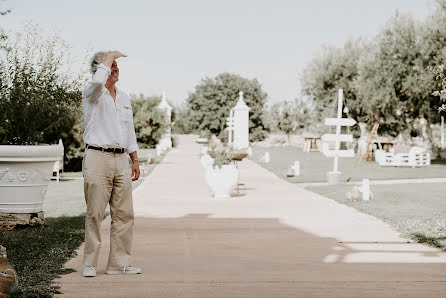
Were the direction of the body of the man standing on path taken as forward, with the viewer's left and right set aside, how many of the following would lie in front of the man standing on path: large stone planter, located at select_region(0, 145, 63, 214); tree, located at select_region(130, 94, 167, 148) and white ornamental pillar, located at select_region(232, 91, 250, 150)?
0

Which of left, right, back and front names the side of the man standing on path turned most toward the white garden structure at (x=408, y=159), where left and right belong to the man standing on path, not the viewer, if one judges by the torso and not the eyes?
left

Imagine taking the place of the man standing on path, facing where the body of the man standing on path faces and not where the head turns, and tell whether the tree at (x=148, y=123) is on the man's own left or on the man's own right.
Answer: on the man's own left

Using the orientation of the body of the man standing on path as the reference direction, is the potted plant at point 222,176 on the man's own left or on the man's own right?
on the man's own left

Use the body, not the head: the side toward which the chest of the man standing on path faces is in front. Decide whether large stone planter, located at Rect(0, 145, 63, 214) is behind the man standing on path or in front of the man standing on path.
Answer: behind

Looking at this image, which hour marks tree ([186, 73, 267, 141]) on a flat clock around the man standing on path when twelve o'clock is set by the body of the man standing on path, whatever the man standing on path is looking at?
The tree is roughly at 8 o'clock from the man standing on path.

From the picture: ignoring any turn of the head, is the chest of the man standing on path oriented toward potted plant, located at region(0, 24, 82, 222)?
no

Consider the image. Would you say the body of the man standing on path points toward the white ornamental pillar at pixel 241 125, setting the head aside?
no
